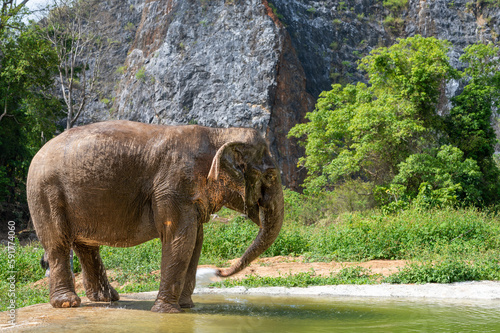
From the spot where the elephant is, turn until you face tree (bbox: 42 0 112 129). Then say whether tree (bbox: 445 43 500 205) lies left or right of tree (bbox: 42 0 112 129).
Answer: right

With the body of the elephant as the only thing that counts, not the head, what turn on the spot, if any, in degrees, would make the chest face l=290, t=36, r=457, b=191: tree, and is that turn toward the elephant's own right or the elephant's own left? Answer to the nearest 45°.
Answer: approximately 45° to the elephant's own left

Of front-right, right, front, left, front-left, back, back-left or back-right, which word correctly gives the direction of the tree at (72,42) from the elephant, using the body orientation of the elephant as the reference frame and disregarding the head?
left

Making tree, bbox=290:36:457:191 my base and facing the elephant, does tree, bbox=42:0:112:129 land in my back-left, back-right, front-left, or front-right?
front-right

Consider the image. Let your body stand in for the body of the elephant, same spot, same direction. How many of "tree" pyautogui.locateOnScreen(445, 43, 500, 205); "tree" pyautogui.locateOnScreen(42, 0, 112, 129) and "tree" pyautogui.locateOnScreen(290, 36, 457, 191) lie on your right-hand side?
0

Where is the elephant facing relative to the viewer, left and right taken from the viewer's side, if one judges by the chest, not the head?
facing to the right of the viewer

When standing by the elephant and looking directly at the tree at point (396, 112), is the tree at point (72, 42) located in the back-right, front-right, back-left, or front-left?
front-left

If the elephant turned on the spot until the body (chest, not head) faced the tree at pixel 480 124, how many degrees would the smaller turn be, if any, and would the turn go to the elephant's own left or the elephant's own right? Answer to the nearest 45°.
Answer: approximately 45° to the elephant's own left
